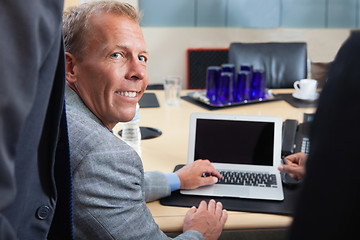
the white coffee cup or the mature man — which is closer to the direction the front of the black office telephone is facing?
the mature man

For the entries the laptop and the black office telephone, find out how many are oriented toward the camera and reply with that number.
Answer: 2

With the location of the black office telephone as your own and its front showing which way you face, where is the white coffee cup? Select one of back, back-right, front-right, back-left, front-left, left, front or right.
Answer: back

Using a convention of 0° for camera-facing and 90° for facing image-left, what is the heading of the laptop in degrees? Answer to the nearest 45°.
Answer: approximately 0°

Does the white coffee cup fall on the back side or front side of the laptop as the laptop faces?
on the back side

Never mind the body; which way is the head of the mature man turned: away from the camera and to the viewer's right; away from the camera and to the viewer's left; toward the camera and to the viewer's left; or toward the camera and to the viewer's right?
toward the camera and to the viewer's right

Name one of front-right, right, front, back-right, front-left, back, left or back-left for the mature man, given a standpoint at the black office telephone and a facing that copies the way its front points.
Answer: front-right

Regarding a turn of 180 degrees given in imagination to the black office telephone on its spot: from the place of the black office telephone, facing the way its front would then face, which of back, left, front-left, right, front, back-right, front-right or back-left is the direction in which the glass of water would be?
front-left

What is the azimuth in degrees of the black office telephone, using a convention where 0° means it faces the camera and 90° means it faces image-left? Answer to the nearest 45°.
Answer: approximately 0°
